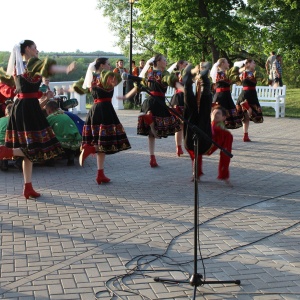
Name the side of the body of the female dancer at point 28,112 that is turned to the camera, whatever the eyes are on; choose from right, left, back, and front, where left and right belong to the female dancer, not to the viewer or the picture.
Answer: right

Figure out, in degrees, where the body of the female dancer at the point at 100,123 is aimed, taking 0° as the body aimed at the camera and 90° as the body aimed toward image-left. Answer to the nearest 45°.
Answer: approximately 270°

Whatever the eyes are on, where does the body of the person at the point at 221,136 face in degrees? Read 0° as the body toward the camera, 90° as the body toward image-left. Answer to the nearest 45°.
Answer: approximately 45°

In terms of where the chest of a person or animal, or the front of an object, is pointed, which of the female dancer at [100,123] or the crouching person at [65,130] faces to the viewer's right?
the female dancer

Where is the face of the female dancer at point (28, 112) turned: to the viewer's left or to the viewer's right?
to the viewer's right

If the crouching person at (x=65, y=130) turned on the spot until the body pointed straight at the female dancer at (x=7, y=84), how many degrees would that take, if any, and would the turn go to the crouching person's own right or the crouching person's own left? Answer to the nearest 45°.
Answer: approximately 135° to the crouching person's own left
